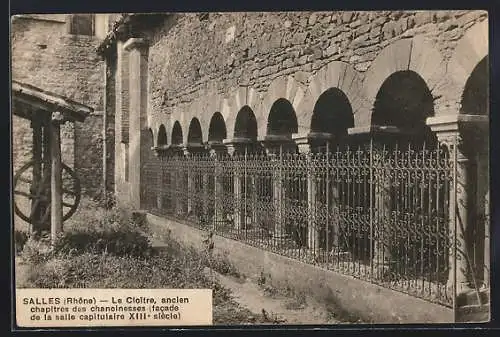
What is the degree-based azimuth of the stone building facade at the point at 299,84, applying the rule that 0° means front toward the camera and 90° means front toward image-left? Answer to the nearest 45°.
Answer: approximately 45°

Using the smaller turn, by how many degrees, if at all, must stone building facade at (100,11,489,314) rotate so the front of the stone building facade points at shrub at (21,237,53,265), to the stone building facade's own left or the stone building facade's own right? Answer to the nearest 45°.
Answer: approximately 45° to the stone building facade's own right
